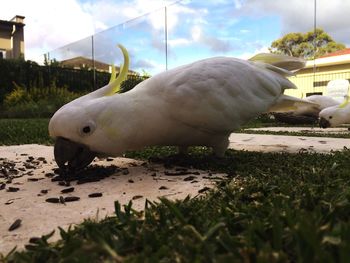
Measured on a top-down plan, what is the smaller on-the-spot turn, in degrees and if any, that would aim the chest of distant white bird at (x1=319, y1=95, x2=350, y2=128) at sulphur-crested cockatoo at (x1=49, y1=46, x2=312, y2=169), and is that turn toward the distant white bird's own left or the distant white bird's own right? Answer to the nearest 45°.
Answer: approximately 90° to the distant white bird's own left

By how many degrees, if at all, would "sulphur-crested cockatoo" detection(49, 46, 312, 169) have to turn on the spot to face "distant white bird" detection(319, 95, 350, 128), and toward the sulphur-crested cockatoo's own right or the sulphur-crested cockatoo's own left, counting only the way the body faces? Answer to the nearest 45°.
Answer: approximately 135° to the sulphur-crested cockatoo's own right

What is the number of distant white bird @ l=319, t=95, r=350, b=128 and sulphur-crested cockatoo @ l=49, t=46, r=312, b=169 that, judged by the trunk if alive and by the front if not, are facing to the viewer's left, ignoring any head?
2

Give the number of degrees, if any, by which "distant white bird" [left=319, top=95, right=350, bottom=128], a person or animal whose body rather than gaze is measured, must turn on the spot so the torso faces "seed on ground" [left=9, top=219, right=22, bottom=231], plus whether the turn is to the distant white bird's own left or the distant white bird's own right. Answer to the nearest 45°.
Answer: approximately 90° to the distant white bird's own left

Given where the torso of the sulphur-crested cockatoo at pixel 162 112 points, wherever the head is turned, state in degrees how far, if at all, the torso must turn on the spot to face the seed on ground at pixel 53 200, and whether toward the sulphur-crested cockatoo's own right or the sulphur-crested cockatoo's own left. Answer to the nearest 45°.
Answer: approximately 45° to the sulphur-crested cockatoo's own left

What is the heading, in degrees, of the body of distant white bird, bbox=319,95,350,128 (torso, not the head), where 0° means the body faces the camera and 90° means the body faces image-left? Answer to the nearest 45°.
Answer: approximately 90°

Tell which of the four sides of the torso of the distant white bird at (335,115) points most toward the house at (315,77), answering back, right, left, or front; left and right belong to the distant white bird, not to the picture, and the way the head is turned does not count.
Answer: right

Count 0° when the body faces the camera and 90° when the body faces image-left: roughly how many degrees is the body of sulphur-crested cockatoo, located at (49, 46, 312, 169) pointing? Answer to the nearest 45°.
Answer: approximately 90°

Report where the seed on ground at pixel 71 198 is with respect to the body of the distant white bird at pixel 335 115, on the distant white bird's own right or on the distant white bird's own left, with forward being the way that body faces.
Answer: on the distant white bird's own left
